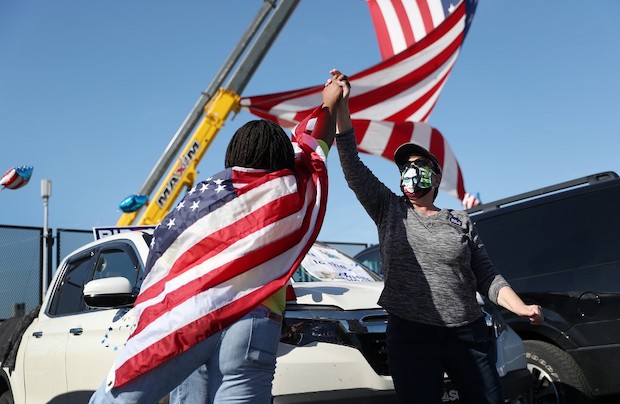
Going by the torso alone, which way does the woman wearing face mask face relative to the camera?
toward the camera

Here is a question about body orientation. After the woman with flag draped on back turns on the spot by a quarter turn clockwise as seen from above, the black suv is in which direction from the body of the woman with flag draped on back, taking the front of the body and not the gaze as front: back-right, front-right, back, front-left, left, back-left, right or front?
front-left

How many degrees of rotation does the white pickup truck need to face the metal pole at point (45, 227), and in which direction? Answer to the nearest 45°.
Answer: approximately 180°

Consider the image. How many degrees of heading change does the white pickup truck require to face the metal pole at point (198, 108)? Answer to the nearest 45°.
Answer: approximately 135° to its left

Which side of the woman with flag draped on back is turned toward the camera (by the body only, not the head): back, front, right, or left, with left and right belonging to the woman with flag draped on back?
back

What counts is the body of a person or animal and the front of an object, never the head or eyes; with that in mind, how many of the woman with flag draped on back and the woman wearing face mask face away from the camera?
1

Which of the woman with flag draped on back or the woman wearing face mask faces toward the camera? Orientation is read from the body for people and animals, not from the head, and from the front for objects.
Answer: the woman wearing face mask

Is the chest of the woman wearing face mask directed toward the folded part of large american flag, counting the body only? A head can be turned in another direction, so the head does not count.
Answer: no

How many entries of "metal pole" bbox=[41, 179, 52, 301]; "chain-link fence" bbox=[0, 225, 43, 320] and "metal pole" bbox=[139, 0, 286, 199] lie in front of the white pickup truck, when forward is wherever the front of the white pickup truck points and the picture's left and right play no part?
0

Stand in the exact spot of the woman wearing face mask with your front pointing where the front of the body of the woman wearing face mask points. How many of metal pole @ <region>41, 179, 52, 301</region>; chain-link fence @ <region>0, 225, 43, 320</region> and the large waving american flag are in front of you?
0

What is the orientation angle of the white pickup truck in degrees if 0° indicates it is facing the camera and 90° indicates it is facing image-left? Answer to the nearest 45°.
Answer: approximately 315°

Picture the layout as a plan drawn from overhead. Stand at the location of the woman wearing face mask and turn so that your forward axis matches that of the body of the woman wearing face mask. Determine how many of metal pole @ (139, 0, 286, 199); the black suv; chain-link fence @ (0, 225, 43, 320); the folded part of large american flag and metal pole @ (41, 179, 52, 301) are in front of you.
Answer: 0

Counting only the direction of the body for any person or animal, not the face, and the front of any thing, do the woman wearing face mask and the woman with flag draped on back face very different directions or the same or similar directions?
very different directions

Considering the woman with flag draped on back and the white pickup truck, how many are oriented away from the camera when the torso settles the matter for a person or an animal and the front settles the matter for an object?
1

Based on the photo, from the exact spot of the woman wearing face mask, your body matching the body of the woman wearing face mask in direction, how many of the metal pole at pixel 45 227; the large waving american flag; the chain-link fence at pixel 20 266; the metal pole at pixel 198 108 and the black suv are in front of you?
0
